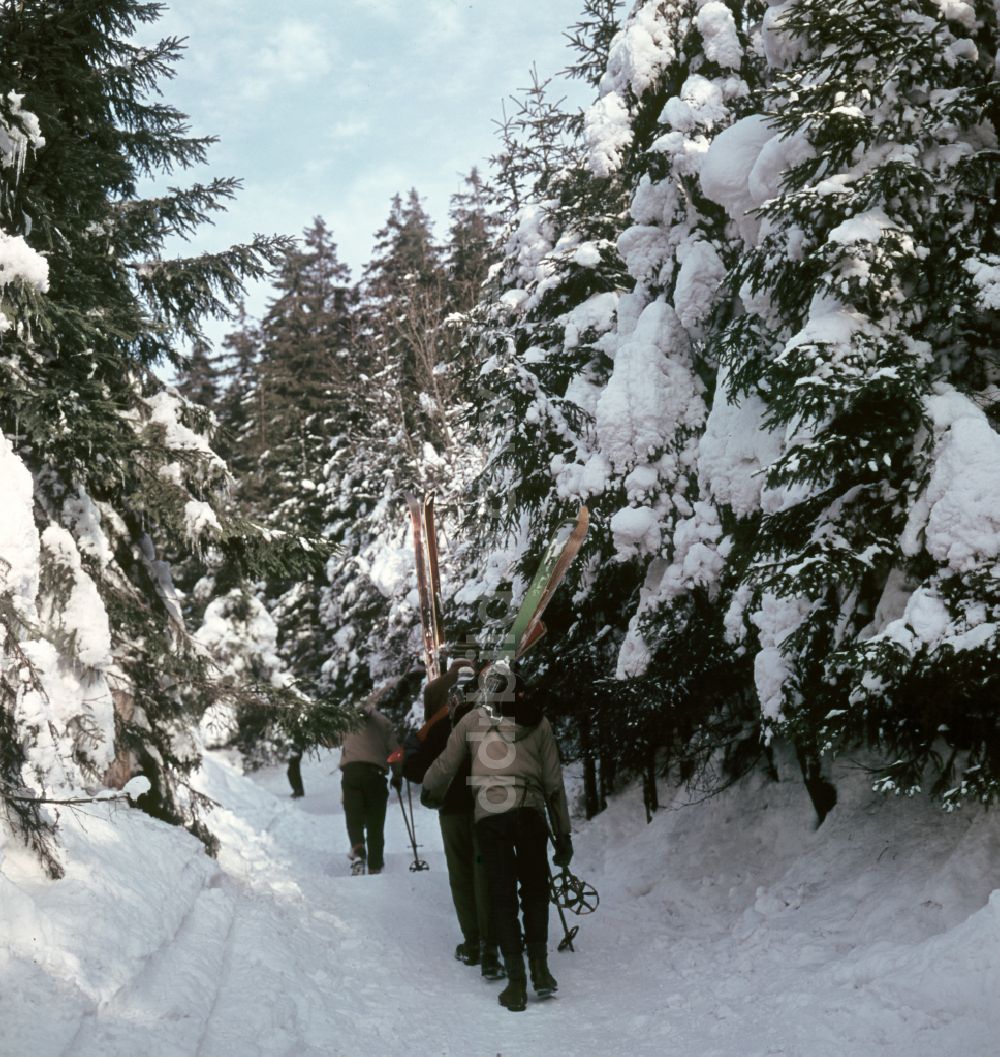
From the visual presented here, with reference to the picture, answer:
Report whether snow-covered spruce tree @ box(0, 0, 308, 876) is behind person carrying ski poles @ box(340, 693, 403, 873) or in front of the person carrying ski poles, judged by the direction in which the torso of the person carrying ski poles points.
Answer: behind

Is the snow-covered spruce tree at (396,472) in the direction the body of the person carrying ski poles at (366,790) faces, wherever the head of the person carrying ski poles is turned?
yes

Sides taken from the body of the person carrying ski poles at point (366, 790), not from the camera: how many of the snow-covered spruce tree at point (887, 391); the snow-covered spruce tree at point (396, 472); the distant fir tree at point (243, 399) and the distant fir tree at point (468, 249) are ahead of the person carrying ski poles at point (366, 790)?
3

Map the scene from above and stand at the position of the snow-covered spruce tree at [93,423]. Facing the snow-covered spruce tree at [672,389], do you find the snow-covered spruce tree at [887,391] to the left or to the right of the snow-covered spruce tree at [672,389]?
right

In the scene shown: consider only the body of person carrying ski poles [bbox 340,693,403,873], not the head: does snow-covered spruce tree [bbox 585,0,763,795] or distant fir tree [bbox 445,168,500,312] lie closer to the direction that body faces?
the distant fir tree

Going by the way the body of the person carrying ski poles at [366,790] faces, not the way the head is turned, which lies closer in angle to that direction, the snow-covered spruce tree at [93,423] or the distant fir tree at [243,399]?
the distant fir tree

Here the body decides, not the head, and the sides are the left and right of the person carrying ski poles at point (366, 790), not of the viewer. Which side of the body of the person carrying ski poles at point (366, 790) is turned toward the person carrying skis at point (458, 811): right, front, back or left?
back

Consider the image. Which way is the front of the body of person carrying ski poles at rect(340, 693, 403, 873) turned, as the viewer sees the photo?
away from the camera

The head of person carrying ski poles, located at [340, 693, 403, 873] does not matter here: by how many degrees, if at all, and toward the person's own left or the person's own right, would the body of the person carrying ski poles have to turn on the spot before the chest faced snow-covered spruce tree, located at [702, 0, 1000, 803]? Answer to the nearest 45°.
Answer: approximately 135° to the person's own right

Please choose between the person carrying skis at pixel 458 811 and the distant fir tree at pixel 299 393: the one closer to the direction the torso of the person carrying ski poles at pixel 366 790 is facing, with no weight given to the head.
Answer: the distant fir tree

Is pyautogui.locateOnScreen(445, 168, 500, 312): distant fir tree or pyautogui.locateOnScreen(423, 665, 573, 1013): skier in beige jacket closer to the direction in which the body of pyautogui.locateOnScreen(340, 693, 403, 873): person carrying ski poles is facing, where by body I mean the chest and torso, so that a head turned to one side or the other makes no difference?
the distant fir tree
